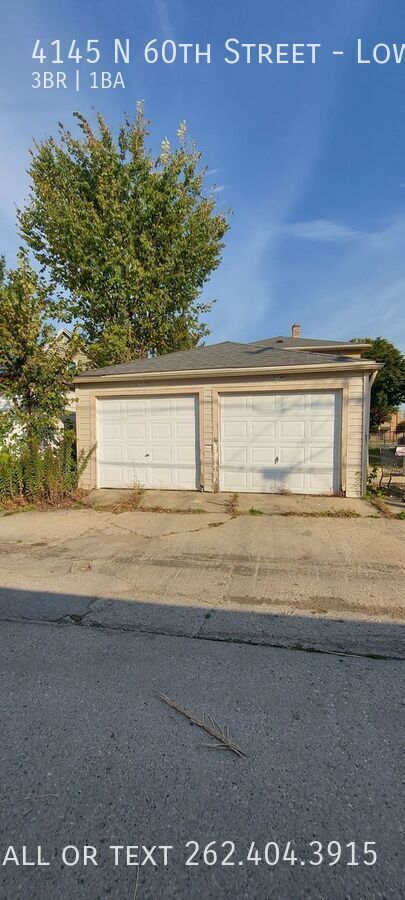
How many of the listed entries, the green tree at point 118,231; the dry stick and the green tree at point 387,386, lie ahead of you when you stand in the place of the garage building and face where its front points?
1

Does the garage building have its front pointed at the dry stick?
yes

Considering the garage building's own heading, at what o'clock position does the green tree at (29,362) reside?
The green tree is roughly at 3 o'clock from the garage building.

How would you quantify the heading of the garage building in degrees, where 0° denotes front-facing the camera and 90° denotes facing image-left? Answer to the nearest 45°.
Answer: approximately 0°

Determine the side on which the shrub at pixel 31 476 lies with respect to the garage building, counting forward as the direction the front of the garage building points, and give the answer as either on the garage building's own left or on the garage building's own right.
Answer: on the garage building's own right

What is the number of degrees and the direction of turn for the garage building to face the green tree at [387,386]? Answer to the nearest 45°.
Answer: approximately 135° to its left

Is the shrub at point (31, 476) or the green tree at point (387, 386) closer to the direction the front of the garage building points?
the shrub

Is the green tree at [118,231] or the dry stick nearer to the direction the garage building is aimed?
the dry stick
